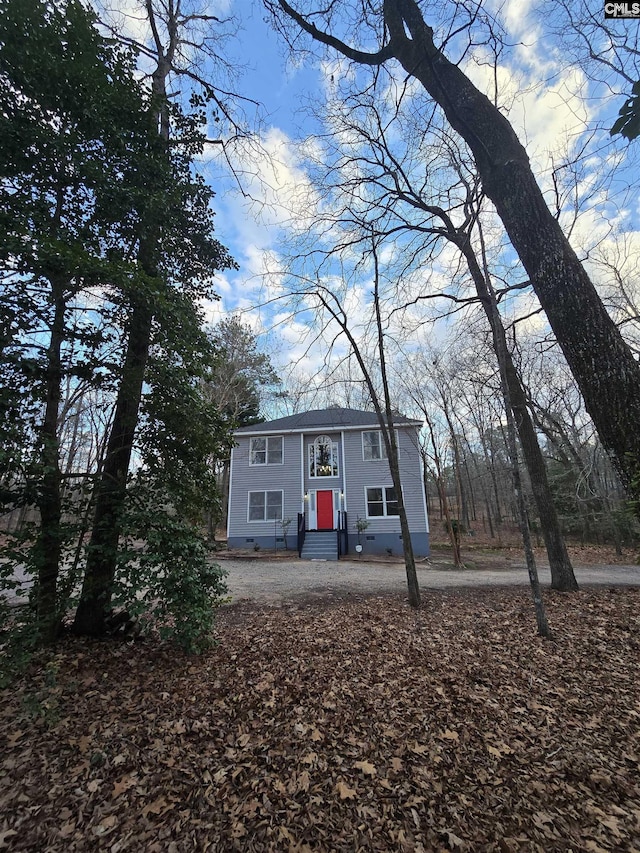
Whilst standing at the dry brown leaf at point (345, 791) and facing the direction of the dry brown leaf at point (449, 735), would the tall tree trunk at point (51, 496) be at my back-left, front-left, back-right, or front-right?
back-left

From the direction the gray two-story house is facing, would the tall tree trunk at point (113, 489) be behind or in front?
in front

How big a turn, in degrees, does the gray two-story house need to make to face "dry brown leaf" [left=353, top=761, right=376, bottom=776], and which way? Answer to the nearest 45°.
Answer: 0° — it already faces it

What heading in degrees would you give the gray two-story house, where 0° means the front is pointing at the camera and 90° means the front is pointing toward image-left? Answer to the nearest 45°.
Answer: approximately 0°

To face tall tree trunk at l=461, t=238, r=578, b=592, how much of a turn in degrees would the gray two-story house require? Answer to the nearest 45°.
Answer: approximately 45° to its left

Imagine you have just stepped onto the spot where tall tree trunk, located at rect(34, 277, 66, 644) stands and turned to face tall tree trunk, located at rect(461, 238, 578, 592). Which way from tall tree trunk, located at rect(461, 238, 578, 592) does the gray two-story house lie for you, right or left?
left

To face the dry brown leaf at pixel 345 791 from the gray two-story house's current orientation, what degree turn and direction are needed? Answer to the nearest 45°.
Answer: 0° — it already faces it

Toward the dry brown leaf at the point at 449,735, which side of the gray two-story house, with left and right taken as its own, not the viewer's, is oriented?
front
